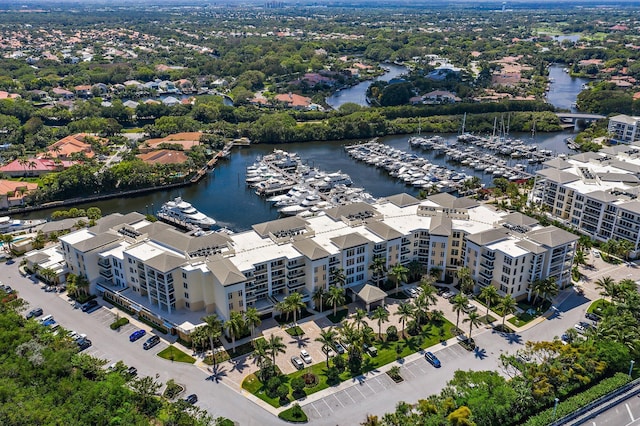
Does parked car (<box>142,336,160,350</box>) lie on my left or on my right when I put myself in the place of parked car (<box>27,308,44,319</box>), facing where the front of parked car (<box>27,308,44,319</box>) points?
on my left

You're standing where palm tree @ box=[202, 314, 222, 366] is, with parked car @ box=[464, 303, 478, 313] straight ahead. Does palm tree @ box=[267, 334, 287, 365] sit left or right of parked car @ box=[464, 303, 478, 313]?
right

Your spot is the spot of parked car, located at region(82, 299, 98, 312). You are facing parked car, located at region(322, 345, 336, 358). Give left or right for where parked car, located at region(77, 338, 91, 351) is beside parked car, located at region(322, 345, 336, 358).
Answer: right
